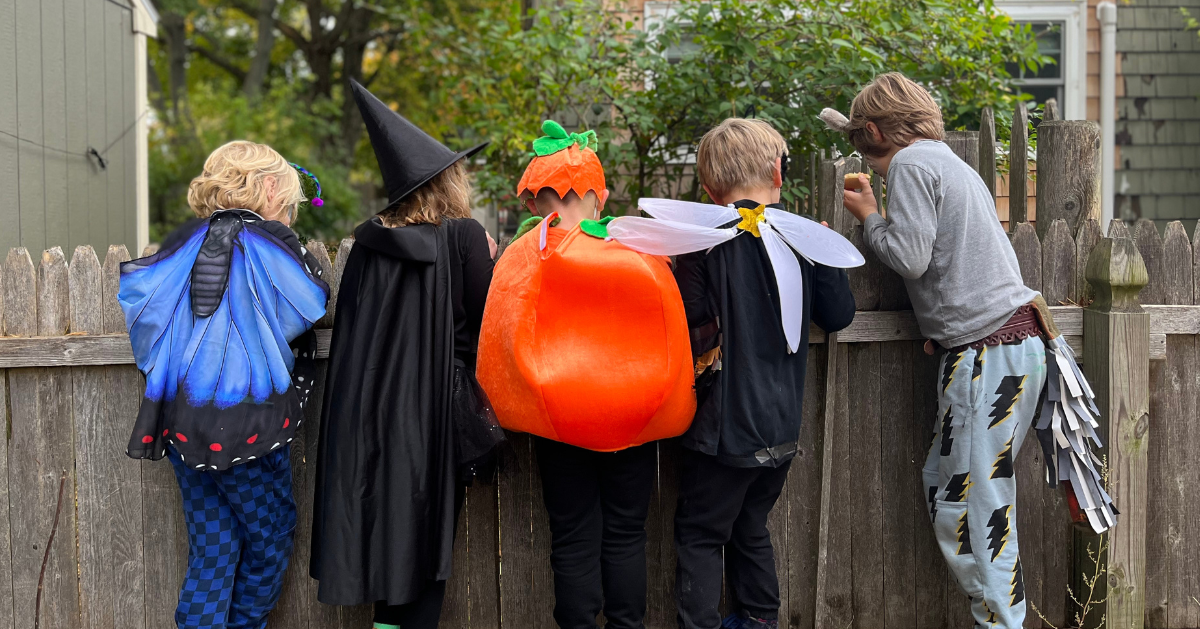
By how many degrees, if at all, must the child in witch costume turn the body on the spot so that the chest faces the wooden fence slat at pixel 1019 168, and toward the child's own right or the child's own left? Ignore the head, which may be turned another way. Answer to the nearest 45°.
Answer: approximately 45° to the child's own right

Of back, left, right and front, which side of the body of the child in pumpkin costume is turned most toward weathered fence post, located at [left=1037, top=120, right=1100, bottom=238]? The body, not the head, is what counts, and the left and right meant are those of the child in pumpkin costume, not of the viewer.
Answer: right

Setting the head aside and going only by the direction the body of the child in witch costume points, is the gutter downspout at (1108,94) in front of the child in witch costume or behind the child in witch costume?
in front

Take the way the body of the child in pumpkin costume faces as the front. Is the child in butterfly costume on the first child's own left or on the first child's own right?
on the first child's own left

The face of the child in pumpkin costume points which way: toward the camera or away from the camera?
away from the camera

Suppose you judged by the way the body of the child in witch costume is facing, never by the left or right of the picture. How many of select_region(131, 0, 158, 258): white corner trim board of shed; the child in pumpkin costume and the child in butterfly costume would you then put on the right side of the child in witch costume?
1

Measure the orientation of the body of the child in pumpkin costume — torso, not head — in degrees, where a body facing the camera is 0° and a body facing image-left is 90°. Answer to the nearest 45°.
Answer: approximately 180°

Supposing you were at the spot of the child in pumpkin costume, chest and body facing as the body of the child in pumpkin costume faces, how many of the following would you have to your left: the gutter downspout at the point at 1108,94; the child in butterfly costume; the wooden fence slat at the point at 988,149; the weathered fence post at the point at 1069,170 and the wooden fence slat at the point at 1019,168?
1

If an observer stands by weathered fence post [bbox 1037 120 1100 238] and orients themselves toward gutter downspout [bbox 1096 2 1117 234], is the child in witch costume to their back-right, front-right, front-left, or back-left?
back-left

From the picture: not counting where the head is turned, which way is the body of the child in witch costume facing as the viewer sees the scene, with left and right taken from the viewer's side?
facing away from the viewer and to the right of the viewer

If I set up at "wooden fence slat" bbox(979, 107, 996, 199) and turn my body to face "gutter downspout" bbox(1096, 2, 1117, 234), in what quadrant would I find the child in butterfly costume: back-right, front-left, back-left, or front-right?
back-left

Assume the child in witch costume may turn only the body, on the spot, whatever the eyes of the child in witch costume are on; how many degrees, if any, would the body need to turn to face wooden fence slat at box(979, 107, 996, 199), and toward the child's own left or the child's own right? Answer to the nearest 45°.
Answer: approximately 45° to the child's own right

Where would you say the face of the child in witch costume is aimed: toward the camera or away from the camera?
away from the camera

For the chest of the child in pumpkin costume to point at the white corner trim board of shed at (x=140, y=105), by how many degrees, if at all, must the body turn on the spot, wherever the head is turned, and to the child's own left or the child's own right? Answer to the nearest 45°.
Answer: approximately 45° to the child's own left

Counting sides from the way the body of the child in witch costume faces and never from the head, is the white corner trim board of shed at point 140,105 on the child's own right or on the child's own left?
on the child's own left

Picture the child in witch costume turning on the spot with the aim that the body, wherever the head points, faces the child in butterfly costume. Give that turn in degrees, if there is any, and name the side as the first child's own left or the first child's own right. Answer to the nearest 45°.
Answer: approximately 135° to the first child's own left

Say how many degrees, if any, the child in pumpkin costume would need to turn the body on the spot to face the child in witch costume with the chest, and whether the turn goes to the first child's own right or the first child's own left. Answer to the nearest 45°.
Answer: approximately 90° to the first child's own left
